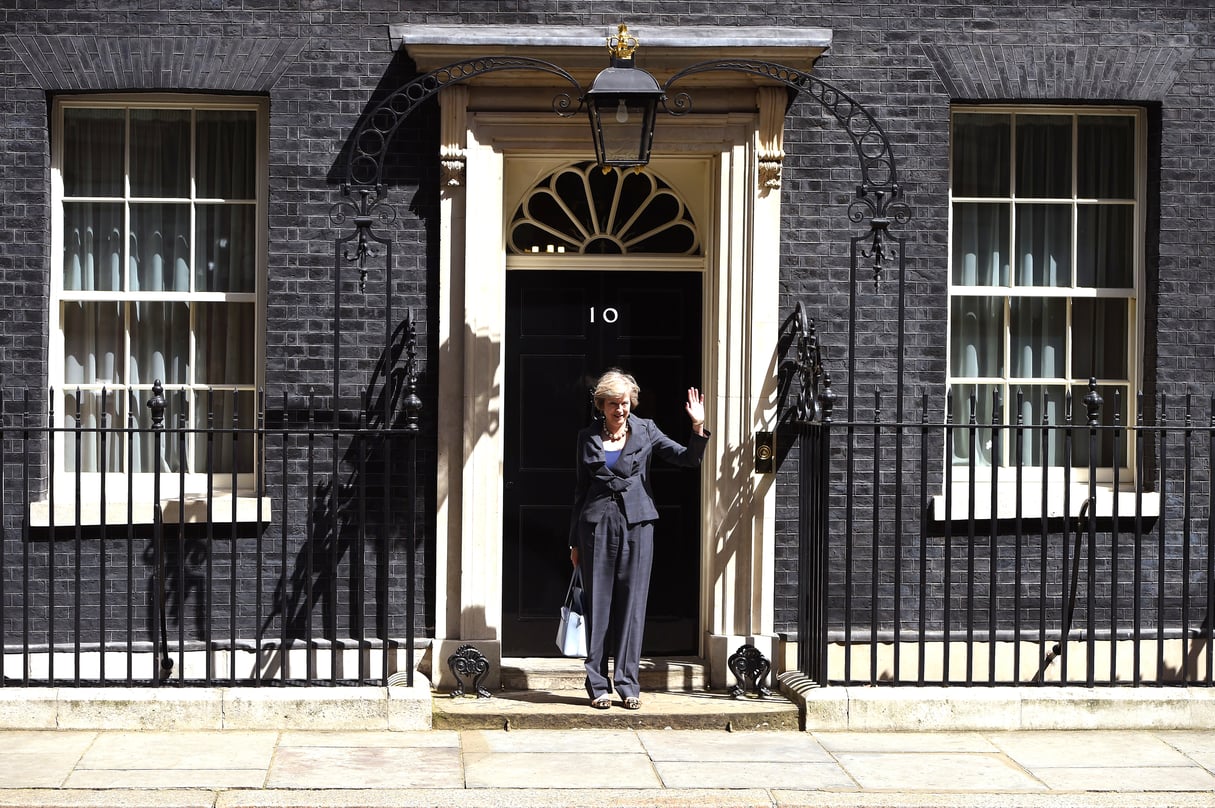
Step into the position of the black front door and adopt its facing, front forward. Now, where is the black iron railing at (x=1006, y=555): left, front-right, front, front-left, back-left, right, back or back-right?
left

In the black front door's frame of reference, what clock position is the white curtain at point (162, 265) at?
The white curtain is roughly at 3 o'clock from the black front door.

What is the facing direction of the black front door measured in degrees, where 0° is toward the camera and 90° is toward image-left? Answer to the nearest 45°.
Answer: approximately 0°

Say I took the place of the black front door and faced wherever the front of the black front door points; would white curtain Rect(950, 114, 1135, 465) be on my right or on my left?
on my left

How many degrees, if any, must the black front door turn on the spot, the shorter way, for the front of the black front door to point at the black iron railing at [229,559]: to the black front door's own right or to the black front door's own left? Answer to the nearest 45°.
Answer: approximately 90° to the black front door's own right

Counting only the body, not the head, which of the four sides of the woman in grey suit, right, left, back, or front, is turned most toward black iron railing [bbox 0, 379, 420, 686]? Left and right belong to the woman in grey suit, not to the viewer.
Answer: right

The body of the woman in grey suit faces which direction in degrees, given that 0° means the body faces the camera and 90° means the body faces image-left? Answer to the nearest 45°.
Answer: approximately 0°

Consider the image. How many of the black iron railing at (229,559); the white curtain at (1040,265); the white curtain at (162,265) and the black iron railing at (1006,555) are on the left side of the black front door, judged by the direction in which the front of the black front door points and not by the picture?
2
